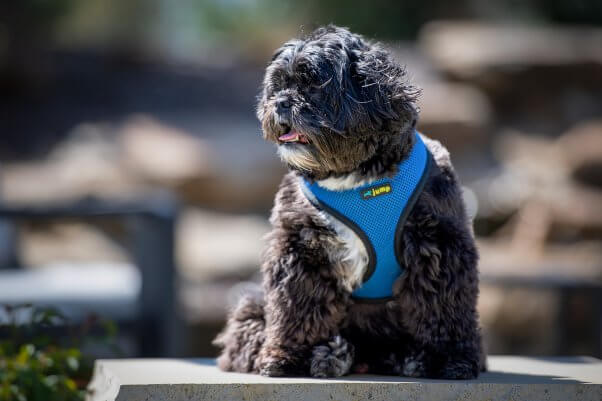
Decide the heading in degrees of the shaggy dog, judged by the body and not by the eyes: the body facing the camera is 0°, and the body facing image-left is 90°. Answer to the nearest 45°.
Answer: approximately 0°

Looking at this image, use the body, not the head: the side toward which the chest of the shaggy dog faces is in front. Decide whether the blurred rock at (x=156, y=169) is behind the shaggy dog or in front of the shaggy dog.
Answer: behind

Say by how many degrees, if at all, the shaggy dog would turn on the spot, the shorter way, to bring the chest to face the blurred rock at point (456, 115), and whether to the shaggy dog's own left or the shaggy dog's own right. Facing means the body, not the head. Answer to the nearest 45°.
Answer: approximately 180°

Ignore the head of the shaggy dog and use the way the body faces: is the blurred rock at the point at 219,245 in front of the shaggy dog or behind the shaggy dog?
behind

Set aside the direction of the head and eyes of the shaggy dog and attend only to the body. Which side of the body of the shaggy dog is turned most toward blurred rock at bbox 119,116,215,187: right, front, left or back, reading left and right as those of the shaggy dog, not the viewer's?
back

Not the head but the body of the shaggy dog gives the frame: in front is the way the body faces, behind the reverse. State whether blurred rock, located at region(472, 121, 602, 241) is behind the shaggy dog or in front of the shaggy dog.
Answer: behind

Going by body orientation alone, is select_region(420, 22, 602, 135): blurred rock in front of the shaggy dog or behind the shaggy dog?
behind

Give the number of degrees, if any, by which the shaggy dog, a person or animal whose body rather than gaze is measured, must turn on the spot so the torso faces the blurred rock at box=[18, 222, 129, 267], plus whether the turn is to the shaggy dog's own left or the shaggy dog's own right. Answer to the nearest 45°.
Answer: approximately 135° to the shaggy dog's own right
